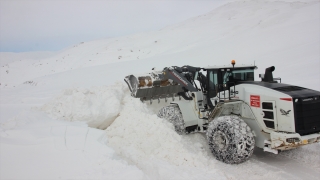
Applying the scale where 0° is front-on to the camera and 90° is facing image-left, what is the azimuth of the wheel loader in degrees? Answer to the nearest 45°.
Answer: approximately 135°

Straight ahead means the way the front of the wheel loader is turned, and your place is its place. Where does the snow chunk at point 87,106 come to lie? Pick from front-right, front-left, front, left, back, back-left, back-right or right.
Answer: front-left
